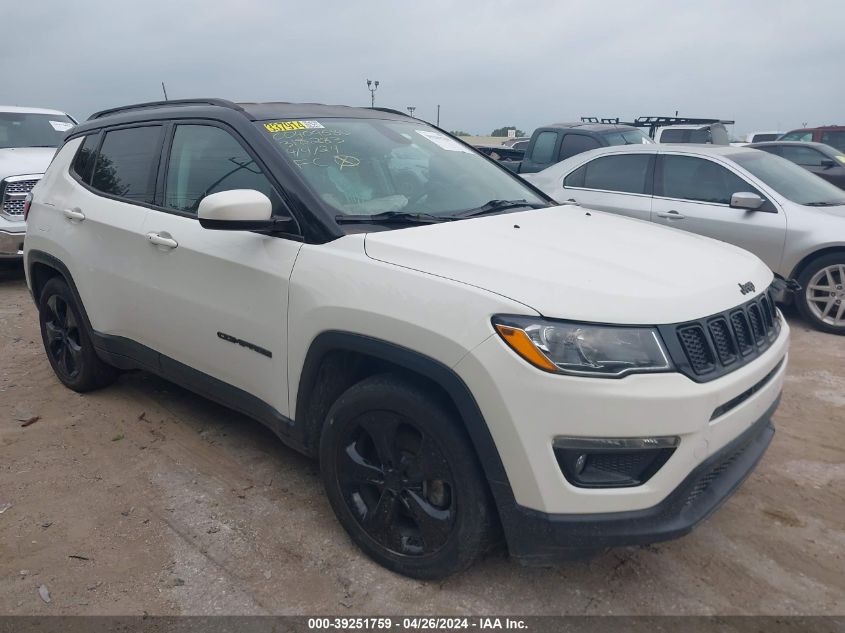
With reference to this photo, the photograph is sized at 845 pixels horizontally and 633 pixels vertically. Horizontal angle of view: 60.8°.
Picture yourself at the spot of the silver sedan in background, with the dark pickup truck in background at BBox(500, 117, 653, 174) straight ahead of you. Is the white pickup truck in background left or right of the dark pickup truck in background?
left

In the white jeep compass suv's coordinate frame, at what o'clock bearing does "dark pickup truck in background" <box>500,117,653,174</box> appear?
The dark pickup truck in background is roughly at 8 o'clock from the white jeep compass suv.

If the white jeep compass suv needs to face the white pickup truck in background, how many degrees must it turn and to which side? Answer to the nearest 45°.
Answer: approximately 180°

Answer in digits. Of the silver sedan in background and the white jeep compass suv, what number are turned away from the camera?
0

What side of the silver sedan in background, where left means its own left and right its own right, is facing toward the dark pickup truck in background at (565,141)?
back

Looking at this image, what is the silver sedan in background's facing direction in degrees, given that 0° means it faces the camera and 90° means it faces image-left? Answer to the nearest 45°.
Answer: approximately 315°

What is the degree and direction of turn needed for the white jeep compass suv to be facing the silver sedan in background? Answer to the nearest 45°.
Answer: approximately 90° to its left
